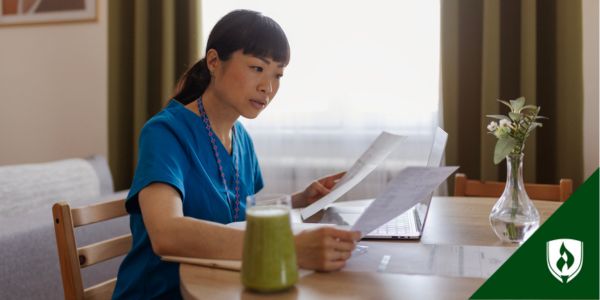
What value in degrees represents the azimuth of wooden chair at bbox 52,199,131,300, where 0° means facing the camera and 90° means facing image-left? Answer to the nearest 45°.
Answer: approximately 315°

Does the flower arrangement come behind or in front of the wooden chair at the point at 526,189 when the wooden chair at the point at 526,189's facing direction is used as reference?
in front

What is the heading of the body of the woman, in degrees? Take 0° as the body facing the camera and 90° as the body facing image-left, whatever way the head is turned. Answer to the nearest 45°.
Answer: approximately 315°

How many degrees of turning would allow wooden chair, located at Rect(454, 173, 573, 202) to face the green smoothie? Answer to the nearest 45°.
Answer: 0° — it already faces it

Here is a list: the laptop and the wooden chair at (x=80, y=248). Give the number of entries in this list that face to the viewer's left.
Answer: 1

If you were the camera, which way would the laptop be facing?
facing to the left of the viewer

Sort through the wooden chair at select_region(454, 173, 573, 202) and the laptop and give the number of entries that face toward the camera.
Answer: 1

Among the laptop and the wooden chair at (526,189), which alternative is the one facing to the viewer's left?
the laptop

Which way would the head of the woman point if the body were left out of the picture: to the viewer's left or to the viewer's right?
to the viewer's right
